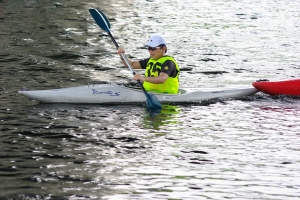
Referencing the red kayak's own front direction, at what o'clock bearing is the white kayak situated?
The white kayak is roughly at 11 o'clock from the red kayak.

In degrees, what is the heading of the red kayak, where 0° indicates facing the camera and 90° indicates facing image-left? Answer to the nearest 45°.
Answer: approximately 90°
